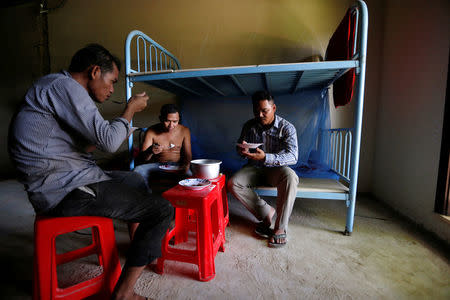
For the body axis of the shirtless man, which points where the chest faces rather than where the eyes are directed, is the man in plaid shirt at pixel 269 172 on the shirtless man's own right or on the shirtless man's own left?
on the shirtless man's own left

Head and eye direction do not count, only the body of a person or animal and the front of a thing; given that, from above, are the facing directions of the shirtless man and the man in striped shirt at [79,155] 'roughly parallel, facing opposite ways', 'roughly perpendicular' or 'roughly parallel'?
roughly perpendicular

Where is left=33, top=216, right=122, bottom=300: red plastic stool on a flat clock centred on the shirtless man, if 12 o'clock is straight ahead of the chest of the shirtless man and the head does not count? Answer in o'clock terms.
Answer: The red plastic stool is roughly at 1 o'clock from the shirtless man.

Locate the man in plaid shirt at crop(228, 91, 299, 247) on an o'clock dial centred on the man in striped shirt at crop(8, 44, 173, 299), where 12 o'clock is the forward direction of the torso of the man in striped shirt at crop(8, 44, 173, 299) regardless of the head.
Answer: the man in plaid shirt at crop(228, 91, 299, 247) is roughly at 12 o'clock from the man in striped shirt at crop(8, 44, 173, 299).

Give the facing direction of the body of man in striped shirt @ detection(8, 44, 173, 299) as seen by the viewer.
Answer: to the viewer's right

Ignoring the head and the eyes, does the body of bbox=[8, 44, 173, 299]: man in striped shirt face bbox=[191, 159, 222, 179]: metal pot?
yes

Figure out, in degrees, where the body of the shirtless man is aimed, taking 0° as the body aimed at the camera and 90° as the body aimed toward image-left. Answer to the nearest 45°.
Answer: approximately 0°

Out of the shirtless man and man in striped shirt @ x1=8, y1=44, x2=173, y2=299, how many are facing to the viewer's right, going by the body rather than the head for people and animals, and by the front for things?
1
